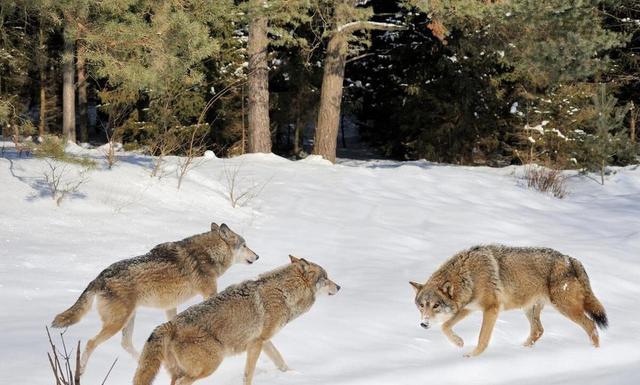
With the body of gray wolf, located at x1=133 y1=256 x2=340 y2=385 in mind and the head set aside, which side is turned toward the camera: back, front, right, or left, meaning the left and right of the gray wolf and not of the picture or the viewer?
right

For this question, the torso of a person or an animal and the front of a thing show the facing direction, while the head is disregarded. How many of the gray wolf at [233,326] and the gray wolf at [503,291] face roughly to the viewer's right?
1

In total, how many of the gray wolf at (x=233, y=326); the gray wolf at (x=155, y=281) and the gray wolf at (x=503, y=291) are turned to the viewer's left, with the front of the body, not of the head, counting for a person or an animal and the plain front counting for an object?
1

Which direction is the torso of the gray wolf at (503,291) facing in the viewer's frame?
to the viewer's left

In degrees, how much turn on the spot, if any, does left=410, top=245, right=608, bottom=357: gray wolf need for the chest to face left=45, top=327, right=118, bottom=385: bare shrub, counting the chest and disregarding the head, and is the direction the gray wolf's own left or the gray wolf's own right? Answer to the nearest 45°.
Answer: approximately 45° to the gray wolf's own left

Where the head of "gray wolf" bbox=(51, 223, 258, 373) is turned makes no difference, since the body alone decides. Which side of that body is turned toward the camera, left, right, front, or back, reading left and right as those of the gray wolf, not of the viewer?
right

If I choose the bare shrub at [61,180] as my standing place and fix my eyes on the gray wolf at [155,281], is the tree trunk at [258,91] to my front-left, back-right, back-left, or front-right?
back-left

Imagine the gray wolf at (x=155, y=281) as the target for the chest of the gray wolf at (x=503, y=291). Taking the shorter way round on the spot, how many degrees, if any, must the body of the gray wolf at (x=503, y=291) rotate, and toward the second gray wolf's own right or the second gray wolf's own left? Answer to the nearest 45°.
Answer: approximately 45° to the second gray wolf's own left

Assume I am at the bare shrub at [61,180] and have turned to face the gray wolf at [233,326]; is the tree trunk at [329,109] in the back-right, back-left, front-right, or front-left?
back-left

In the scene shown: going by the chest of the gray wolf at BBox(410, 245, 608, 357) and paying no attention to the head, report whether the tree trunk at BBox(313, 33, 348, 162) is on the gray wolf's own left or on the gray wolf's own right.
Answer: on the gray wolf's own right

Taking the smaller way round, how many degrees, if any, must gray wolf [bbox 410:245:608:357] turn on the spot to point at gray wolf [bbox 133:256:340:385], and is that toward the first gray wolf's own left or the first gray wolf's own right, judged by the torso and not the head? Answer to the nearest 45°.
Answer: approximately 45° to the first gray wolf's own left

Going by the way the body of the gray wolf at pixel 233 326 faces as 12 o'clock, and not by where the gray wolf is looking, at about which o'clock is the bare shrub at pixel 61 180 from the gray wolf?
The bare shrub is roughly at 8 o'clock from the gray wolf.

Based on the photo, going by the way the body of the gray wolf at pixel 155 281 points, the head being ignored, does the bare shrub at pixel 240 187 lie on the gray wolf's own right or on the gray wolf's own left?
on the gray wolf's own left
